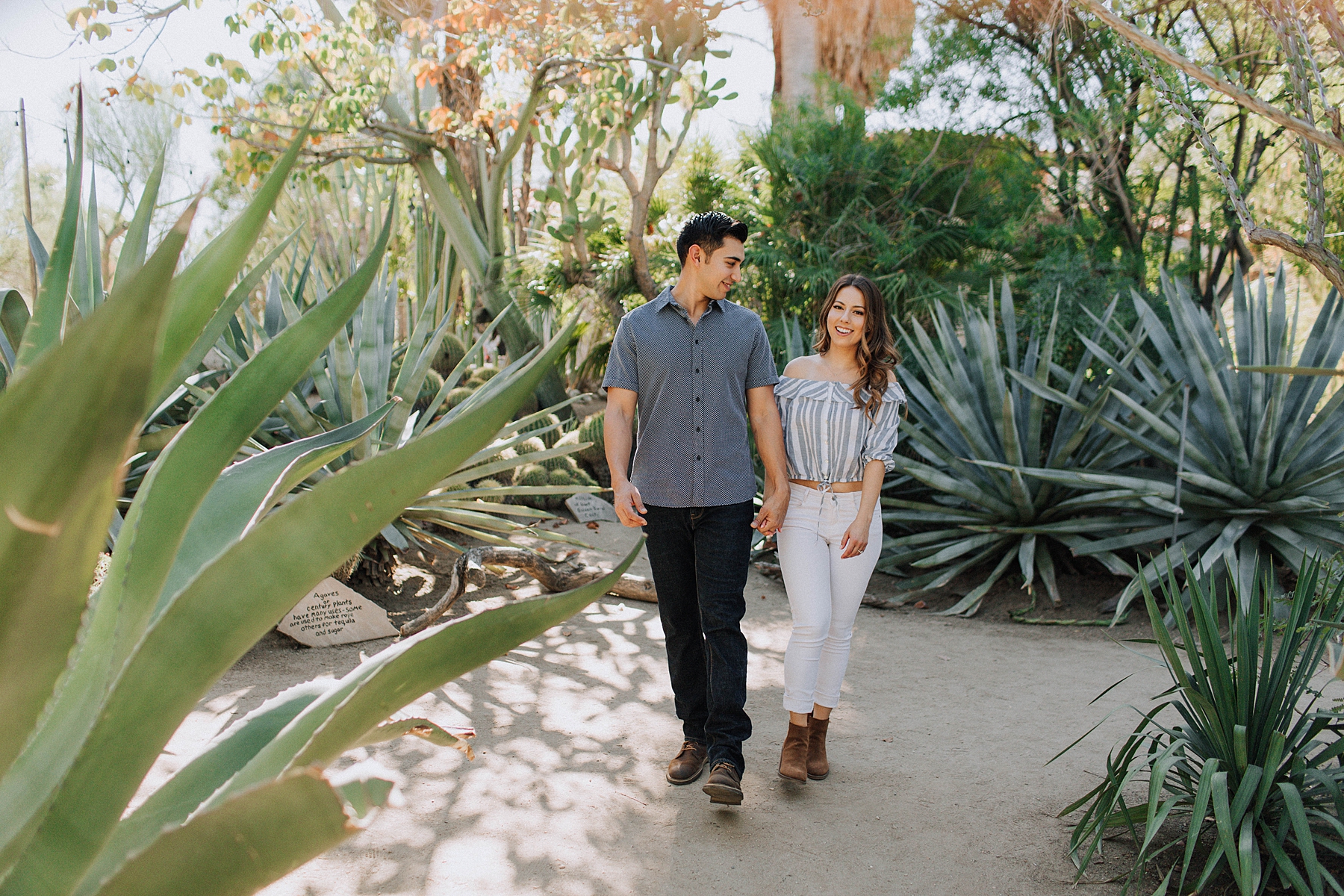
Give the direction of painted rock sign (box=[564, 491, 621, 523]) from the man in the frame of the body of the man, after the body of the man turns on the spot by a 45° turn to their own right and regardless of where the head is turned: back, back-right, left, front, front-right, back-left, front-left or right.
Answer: back-right

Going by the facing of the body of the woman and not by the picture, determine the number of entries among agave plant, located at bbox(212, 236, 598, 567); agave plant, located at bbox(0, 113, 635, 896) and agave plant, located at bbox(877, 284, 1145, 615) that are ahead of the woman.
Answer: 1

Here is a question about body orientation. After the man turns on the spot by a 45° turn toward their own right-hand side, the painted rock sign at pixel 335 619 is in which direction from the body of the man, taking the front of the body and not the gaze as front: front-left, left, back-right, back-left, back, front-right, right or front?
right

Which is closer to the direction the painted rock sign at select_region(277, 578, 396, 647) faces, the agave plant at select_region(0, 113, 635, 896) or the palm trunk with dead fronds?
the agave plant

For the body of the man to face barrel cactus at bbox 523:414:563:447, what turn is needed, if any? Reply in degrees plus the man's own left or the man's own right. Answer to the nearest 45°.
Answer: approximately 180°

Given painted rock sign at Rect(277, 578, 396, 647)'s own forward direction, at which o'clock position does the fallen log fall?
The fallen log is roughly at 8 o'clock from the painted rock sign.

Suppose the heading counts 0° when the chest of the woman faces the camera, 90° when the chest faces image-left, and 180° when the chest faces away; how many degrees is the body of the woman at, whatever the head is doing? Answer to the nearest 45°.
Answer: approximately 0°

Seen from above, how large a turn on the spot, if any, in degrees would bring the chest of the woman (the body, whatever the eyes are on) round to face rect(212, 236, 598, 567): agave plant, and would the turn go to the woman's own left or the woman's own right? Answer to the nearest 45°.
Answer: approximately 135° to the woman's own right

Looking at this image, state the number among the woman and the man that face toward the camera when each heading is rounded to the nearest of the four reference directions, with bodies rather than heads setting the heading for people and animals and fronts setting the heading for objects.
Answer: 2

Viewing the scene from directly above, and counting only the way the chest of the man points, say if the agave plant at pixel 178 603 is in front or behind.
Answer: in front
